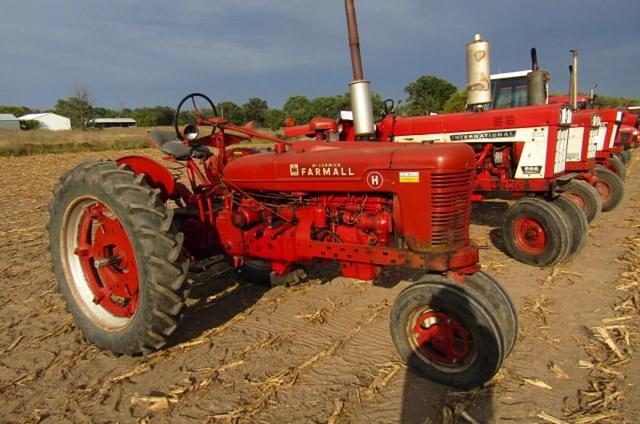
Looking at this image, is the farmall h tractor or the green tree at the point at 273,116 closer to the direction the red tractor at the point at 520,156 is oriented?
the farmall h tractor

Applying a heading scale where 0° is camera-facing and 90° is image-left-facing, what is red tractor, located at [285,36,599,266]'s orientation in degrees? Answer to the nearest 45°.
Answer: approximately 315°

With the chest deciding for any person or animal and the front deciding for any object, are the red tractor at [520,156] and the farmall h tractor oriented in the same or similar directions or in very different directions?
same or similar directions

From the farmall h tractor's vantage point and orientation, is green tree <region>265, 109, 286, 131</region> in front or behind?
behind

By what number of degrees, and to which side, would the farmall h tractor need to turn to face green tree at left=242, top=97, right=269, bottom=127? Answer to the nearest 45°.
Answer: approximately 135° to its left

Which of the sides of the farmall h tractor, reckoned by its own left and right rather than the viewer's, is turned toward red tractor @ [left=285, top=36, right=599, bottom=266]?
left

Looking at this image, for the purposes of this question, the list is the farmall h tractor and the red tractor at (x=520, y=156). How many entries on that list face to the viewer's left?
0

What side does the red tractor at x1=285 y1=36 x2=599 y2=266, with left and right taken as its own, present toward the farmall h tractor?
right
